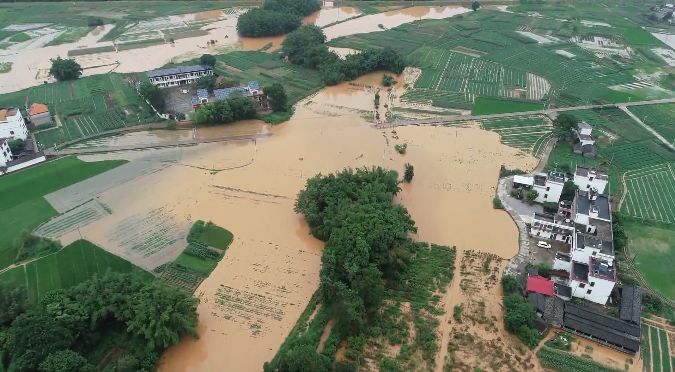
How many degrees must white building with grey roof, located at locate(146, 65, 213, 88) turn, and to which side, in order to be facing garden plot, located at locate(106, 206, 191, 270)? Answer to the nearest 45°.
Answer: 0° — it already faces it

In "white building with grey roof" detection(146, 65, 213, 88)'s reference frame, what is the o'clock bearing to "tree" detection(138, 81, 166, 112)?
The tree is roughly at 1 o'clock from the white building with grey roof.

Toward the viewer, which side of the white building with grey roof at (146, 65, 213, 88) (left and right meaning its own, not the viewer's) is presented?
front

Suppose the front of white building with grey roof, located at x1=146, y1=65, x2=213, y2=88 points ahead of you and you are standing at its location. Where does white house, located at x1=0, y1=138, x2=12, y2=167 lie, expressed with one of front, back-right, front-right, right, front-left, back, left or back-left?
front-right

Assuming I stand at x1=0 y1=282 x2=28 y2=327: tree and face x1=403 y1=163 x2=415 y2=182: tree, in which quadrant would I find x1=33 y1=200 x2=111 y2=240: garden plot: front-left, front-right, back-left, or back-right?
front-left

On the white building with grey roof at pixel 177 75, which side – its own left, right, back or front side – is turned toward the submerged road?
front

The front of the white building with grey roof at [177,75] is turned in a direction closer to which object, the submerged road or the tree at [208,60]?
the submerged road

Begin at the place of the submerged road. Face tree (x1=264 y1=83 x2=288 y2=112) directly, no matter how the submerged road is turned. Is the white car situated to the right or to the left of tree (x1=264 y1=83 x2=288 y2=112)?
right

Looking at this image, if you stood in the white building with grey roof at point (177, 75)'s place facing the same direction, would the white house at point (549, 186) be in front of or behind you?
in front

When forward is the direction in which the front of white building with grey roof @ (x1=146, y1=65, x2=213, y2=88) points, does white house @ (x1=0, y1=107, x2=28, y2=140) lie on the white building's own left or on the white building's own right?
on the white building's own right

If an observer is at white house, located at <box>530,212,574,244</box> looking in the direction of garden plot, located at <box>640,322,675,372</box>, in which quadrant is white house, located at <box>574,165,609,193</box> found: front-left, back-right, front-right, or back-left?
back-left

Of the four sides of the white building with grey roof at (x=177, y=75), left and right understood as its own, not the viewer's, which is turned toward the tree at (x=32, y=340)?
front

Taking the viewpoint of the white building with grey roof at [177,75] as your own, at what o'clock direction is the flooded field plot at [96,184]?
The flooded field plot is roughly at 1 o'clock from the white building with grey roof.

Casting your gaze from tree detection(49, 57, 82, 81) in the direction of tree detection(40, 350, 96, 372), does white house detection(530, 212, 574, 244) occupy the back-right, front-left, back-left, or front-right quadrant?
front-left

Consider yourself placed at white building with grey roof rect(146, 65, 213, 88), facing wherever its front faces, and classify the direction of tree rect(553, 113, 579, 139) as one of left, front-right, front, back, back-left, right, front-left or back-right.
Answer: front-left

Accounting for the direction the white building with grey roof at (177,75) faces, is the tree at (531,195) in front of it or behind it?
in front

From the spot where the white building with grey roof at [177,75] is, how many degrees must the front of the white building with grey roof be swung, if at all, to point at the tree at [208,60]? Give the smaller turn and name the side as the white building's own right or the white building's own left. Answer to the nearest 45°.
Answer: approximately 135° to the white building's own left
